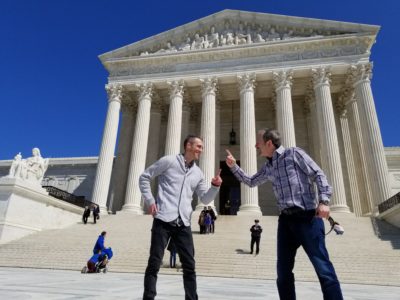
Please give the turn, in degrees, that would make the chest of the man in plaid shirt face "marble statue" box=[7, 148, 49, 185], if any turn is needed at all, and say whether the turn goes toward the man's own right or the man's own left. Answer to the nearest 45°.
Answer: approximately 90° to the man's own right

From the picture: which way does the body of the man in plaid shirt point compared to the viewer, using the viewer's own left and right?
facing the viewer and to the left of the viewer

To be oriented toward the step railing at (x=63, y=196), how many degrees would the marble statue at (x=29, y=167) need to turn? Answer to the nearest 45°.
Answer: approximately 135° to its left

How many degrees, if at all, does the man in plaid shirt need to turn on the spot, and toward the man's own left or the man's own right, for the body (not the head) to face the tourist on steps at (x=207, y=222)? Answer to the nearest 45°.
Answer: approximately 135° to the man's own right

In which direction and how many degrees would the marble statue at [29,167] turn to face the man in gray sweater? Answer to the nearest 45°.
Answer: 0° — it already faces them

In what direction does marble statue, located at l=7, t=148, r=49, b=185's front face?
toward the camera

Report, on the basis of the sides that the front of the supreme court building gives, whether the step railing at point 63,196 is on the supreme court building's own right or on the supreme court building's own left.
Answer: on the supreme court building's own right

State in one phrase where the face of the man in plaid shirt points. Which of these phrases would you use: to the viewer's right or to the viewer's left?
to the viewer's left

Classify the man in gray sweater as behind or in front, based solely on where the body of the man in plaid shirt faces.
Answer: in front

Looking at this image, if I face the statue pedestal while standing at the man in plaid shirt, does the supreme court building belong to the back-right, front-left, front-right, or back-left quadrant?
front-right

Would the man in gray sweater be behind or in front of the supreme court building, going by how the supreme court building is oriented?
in front

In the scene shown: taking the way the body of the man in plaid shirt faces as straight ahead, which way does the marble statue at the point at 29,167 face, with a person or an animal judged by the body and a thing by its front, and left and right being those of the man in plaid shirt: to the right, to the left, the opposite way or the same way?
to the left

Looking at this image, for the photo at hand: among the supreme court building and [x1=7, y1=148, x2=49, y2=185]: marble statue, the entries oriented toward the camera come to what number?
2

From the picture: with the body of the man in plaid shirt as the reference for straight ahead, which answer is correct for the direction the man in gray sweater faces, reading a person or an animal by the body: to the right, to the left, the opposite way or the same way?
to the left
